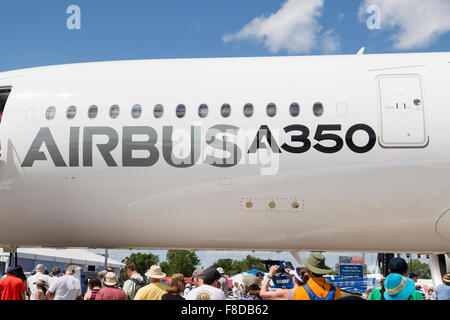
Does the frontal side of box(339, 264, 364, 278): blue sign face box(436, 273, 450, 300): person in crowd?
yes

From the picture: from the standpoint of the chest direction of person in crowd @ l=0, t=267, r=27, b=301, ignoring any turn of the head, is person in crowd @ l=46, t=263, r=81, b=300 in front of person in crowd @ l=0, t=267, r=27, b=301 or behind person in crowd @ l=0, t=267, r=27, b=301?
in front

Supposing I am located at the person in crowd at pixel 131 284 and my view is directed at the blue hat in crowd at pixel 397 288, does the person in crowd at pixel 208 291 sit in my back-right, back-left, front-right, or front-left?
front-right

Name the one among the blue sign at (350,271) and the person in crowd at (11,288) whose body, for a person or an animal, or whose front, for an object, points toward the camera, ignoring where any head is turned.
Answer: the blue sign

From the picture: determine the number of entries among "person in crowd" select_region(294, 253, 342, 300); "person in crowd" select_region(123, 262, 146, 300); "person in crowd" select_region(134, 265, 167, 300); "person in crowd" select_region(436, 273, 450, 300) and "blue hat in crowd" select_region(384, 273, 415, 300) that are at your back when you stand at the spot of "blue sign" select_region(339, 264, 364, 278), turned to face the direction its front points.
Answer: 0

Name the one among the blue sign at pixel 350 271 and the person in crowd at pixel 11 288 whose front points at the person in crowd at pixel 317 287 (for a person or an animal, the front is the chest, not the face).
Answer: the blue sign

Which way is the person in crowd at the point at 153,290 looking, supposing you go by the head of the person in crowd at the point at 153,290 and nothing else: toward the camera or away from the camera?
away from the camera

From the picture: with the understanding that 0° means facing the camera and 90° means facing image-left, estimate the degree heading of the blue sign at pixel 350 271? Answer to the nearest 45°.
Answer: approximately 0°

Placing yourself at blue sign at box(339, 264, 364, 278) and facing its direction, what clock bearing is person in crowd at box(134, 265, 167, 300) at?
The person in crowd is roughly at 12 o'clock from the blue sign.

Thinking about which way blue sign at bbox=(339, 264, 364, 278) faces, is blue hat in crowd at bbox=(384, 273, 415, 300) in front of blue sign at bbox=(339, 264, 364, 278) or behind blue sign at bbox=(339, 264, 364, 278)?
in front

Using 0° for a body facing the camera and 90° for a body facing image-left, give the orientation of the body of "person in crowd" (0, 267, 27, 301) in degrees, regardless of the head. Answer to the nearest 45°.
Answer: approximately 180°

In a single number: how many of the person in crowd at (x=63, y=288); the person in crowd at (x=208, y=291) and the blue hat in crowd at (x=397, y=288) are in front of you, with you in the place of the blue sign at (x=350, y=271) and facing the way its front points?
3

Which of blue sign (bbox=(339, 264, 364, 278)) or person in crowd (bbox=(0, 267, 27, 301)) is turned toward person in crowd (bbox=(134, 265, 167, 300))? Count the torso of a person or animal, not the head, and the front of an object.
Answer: the blue sign

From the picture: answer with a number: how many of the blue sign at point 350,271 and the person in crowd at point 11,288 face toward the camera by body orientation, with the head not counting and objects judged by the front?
1

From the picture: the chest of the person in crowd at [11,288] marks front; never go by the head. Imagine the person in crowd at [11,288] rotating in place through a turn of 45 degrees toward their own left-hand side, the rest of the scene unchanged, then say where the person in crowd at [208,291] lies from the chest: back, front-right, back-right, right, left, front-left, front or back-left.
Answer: back

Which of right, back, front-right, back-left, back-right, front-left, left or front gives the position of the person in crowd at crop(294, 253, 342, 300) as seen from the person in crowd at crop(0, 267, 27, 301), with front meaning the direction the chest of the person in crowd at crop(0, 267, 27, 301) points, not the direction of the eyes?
back-right

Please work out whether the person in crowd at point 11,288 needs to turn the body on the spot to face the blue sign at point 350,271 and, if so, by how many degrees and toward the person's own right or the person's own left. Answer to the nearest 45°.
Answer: approximately 45° to the person's own right

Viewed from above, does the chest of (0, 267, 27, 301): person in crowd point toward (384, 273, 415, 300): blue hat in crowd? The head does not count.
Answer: no
